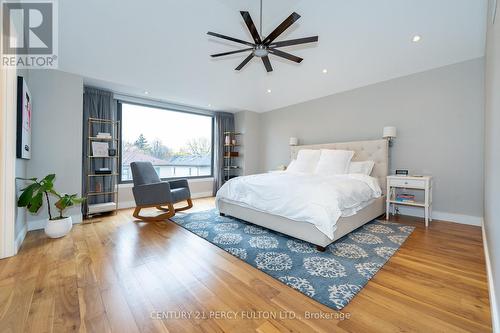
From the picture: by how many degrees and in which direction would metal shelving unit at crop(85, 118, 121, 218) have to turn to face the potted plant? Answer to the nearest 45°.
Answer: approximately 45° to its right

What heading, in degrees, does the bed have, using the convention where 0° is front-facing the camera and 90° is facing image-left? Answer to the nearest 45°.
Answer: approximately 45°

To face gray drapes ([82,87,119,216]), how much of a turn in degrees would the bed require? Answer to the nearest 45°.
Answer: approximately 45° to its right

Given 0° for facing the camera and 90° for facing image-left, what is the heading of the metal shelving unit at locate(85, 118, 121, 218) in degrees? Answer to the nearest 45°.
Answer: approximately 315°

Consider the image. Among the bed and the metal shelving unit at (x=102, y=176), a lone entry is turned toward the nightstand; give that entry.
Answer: the metal shelving unit

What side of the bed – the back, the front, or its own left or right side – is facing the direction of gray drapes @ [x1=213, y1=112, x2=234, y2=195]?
right

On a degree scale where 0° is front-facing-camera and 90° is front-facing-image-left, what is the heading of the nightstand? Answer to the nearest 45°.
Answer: approximately 45°
